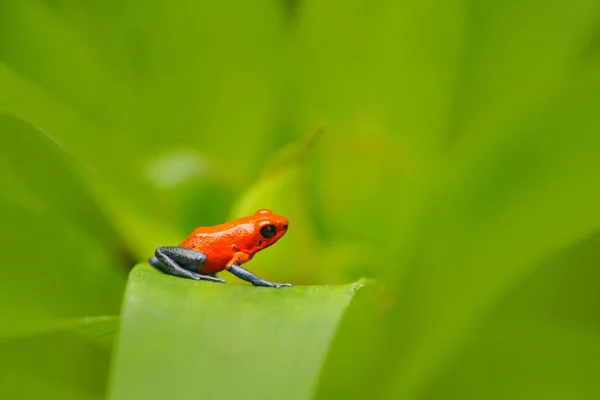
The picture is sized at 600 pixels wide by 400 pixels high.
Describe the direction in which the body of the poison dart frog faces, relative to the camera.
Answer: to the viewer's right
